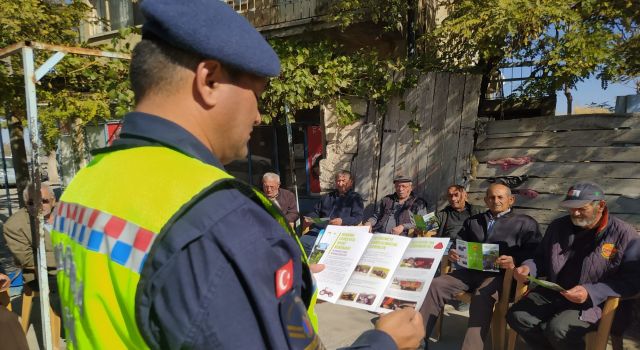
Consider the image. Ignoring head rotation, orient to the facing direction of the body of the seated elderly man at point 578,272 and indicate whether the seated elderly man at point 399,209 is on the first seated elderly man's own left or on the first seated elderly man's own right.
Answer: on the first seated elderly man's own right

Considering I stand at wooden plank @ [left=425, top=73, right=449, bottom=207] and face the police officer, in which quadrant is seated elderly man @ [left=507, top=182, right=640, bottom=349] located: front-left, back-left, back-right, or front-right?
front-left

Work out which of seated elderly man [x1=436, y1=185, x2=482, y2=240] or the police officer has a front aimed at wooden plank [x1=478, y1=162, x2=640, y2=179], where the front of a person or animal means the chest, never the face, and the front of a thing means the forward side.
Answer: the police officer

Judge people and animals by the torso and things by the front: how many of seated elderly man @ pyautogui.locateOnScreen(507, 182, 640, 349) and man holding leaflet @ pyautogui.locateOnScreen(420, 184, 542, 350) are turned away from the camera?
0

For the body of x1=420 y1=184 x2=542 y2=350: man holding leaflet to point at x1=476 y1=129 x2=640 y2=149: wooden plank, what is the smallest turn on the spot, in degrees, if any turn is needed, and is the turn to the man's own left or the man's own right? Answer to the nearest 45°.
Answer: approximately 180°

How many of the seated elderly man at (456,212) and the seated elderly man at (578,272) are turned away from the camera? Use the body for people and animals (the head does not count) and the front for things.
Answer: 0

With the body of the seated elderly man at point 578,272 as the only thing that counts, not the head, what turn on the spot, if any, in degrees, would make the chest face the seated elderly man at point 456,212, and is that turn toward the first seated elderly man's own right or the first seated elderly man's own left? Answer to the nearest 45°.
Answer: approximately 90° to the first seated elderly man's own right

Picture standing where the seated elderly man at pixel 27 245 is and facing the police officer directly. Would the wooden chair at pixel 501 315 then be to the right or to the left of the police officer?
left

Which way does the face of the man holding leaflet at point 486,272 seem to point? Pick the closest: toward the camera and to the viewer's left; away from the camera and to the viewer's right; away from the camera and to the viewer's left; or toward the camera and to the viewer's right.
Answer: toward the camera and to the viewer's left

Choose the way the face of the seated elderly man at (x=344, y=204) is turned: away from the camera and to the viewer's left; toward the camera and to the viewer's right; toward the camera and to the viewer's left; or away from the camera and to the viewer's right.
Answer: toward the camera and to the viewer's left

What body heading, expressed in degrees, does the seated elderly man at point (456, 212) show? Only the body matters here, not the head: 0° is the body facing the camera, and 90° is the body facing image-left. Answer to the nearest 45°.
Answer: approximately 45°

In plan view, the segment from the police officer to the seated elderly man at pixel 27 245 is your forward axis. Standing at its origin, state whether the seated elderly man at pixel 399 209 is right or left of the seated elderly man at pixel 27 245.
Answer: right

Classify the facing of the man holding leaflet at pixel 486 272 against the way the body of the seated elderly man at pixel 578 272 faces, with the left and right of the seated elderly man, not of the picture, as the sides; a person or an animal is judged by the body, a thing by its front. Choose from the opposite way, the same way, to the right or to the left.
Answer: the same way

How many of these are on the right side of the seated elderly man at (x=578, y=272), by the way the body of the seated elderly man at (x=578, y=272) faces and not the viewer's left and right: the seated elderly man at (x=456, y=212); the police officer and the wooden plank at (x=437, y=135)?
2

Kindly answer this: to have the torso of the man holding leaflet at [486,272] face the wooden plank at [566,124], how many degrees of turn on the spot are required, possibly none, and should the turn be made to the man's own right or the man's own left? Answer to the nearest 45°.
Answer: approximately 180°

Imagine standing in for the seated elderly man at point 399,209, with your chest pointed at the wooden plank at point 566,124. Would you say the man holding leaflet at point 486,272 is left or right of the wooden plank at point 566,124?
right

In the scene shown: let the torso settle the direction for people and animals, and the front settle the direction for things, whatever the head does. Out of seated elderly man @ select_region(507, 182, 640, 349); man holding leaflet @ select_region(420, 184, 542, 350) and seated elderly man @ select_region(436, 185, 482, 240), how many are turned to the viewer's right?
0

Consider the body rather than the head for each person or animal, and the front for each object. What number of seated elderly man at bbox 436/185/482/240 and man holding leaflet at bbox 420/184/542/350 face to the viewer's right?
0

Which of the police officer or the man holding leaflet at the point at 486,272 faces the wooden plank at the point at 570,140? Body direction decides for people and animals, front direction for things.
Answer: the police officer

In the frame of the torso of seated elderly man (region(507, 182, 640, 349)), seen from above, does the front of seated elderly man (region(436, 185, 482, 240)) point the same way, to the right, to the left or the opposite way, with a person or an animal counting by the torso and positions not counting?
the same way

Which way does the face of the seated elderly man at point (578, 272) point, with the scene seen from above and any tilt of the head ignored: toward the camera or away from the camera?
toward the camera
